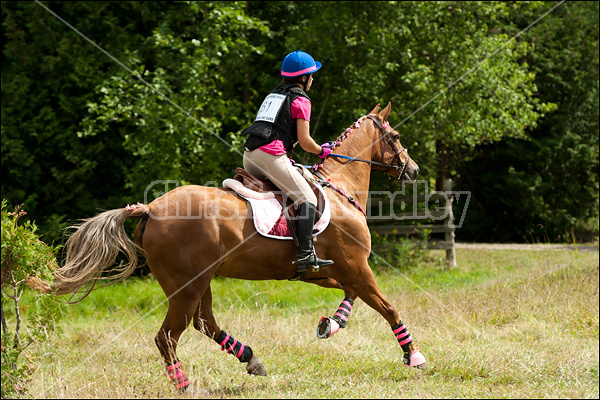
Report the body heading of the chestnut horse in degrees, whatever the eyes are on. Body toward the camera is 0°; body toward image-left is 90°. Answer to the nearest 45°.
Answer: approximately 270°

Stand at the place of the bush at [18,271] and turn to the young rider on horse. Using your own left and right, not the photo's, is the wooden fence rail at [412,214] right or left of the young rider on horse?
left

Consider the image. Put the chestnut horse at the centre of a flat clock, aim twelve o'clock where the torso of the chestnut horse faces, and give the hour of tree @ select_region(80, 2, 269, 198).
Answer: The tree is roughly at 9 o'clock from the chestnut horse.

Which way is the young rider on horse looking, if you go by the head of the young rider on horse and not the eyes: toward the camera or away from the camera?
away from the camera

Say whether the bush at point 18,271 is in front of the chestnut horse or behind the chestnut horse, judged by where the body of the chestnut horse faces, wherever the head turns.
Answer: behind

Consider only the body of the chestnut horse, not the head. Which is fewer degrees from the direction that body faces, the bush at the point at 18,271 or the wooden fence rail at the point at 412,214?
the wooden fence rail

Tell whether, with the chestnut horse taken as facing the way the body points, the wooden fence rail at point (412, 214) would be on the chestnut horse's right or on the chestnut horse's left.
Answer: on the chestnut horse's left
